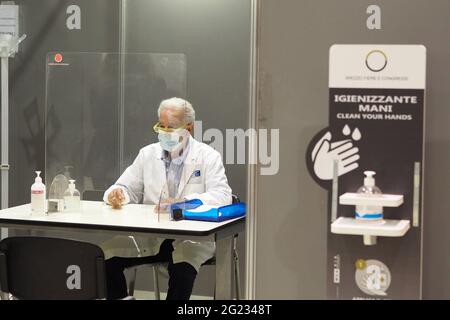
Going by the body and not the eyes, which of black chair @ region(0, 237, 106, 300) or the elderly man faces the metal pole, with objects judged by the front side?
the black chair

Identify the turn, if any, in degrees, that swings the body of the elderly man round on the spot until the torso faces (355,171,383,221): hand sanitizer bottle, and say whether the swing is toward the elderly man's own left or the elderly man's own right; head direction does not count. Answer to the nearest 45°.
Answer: approximately 45° to the elderly man's own left

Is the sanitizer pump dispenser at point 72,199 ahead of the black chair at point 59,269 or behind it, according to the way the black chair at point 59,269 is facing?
ahead

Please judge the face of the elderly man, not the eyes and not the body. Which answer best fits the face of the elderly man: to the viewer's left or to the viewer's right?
to the viewer's left

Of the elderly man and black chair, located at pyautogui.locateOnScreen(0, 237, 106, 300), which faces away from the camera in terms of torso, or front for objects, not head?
the black chair

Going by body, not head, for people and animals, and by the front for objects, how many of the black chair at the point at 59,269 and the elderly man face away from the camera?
1

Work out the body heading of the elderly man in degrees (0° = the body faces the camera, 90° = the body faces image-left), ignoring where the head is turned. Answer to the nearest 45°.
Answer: approximately 45°

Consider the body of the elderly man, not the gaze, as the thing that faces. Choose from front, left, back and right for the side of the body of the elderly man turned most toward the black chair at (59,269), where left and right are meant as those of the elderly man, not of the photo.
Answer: front

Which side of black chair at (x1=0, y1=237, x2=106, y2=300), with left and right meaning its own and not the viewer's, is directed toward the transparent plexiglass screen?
front

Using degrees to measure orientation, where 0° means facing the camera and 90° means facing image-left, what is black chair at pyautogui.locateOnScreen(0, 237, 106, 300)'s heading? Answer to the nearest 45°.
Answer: approximately 180°
